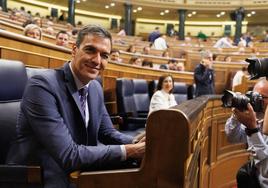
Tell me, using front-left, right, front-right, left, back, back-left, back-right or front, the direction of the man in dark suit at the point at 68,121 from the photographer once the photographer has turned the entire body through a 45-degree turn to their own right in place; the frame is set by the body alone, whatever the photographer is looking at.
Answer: left

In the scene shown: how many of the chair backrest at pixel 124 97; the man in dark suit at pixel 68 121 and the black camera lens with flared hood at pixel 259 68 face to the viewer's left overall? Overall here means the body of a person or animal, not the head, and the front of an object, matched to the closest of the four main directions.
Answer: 1

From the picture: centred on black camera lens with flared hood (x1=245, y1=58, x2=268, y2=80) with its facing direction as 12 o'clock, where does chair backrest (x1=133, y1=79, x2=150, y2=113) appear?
The chair backrest is roughly at 2 o'clock from the black camera lens with flared hood.

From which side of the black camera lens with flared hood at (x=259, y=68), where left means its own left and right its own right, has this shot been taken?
left

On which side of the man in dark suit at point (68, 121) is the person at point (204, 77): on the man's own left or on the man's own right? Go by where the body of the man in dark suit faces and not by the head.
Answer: on the man's own left

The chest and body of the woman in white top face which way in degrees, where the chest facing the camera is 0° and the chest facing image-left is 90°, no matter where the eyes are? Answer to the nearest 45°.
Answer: approximately 315°

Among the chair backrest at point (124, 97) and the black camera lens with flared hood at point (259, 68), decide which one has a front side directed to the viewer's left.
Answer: the black camera lens with flared hood

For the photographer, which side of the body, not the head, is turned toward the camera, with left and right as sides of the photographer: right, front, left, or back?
left

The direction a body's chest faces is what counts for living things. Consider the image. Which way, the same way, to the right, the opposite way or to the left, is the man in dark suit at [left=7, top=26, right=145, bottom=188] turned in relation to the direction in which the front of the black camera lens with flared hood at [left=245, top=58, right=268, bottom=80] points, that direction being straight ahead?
the opposite way

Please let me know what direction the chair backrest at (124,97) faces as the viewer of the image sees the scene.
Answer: facing the viewer and to the right of the viewer
